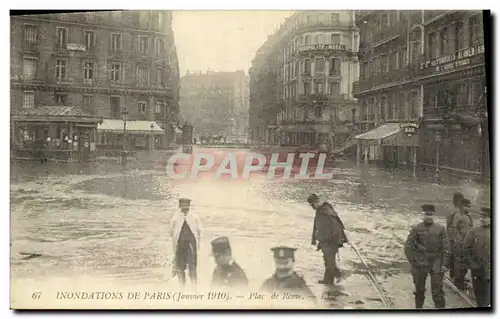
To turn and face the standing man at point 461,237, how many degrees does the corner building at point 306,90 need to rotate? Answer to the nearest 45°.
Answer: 0° — it already faces them

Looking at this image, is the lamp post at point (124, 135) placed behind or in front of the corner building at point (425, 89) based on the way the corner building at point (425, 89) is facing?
in front

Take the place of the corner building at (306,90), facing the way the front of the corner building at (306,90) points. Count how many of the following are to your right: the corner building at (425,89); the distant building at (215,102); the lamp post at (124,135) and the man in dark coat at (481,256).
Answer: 2

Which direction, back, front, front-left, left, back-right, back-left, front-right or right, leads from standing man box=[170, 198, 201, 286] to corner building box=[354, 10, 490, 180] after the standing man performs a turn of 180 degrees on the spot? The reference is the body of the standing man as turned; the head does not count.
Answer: right

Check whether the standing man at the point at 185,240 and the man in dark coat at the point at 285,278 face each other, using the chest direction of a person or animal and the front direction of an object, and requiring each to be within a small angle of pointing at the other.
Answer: no

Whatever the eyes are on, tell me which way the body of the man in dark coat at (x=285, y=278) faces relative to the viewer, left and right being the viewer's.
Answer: facing the viewer

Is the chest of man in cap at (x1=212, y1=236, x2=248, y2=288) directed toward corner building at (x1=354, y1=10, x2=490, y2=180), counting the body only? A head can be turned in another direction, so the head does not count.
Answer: no

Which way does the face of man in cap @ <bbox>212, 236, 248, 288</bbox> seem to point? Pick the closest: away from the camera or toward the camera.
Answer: toward the camera

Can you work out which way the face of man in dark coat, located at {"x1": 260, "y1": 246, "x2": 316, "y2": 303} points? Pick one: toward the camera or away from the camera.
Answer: toward the camera

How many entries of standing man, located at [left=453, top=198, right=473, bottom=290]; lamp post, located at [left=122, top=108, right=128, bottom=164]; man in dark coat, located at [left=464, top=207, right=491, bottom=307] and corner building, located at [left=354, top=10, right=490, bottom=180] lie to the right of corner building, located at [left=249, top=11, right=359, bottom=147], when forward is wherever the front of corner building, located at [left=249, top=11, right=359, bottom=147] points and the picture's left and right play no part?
1

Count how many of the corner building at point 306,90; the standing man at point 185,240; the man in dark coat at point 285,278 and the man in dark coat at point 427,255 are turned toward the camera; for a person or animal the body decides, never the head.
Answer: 4

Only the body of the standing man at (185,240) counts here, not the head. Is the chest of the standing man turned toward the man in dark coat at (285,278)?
no

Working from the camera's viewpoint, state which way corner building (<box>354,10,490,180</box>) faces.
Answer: facing the viewer and to the left of the viewer
